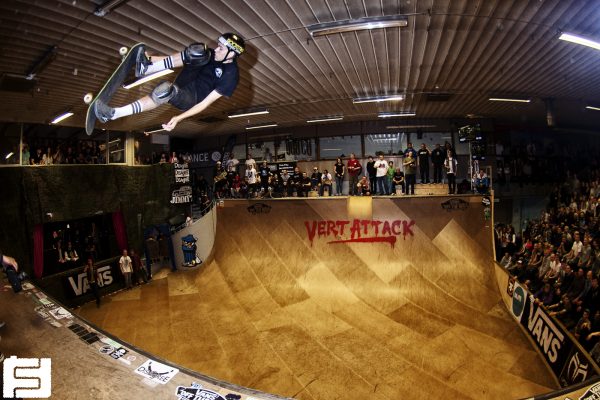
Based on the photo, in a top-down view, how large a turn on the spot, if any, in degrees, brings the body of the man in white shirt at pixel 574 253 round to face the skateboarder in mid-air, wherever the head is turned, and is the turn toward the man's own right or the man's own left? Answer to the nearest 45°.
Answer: approximately 45° to the man's own left

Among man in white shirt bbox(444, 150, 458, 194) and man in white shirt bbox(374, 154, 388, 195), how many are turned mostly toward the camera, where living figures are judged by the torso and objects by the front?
2

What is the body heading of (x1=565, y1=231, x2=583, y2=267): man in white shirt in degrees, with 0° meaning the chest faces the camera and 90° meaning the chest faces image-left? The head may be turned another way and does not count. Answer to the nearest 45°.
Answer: approximately 45°

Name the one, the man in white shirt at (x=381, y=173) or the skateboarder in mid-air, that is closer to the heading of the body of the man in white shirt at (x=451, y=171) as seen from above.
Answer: the skateboarder in mid-air

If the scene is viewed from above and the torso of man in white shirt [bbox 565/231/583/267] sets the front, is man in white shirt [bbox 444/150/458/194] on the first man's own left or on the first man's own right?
on the first man's own right

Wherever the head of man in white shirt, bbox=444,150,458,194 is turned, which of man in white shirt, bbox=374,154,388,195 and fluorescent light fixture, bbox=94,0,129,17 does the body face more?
the fluorescent light fixture

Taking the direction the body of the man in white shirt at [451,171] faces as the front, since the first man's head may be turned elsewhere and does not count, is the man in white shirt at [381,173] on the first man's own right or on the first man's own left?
on the first man's own right

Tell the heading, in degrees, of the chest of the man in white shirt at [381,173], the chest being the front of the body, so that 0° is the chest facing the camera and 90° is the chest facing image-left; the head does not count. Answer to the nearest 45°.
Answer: approximately 0°

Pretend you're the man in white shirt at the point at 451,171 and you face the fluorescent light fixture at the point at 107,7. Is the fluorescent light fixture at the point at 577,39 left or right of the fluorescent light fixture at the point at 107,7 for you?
left

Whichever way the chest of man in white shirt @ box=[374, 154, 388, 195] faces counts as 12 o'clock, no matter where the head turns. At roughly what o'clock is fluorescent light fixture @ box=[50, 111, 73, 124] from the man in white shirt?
The fluorescent light fixture is roughly at 2 o'clock from the man in white shirt.

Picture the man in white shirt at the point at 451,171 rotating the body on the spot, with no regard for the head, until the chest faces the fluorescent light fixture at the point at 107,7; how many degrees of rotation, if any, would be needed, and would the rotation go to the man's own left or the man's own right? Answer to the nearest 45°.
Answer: approximately 45° to the man's own right

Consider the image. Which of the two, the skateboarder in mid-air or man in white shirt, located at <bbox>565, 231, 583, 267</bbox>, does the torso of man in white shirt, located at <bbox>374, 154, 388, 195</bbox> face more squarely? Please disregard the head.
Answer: the skateboarder in mid-air
